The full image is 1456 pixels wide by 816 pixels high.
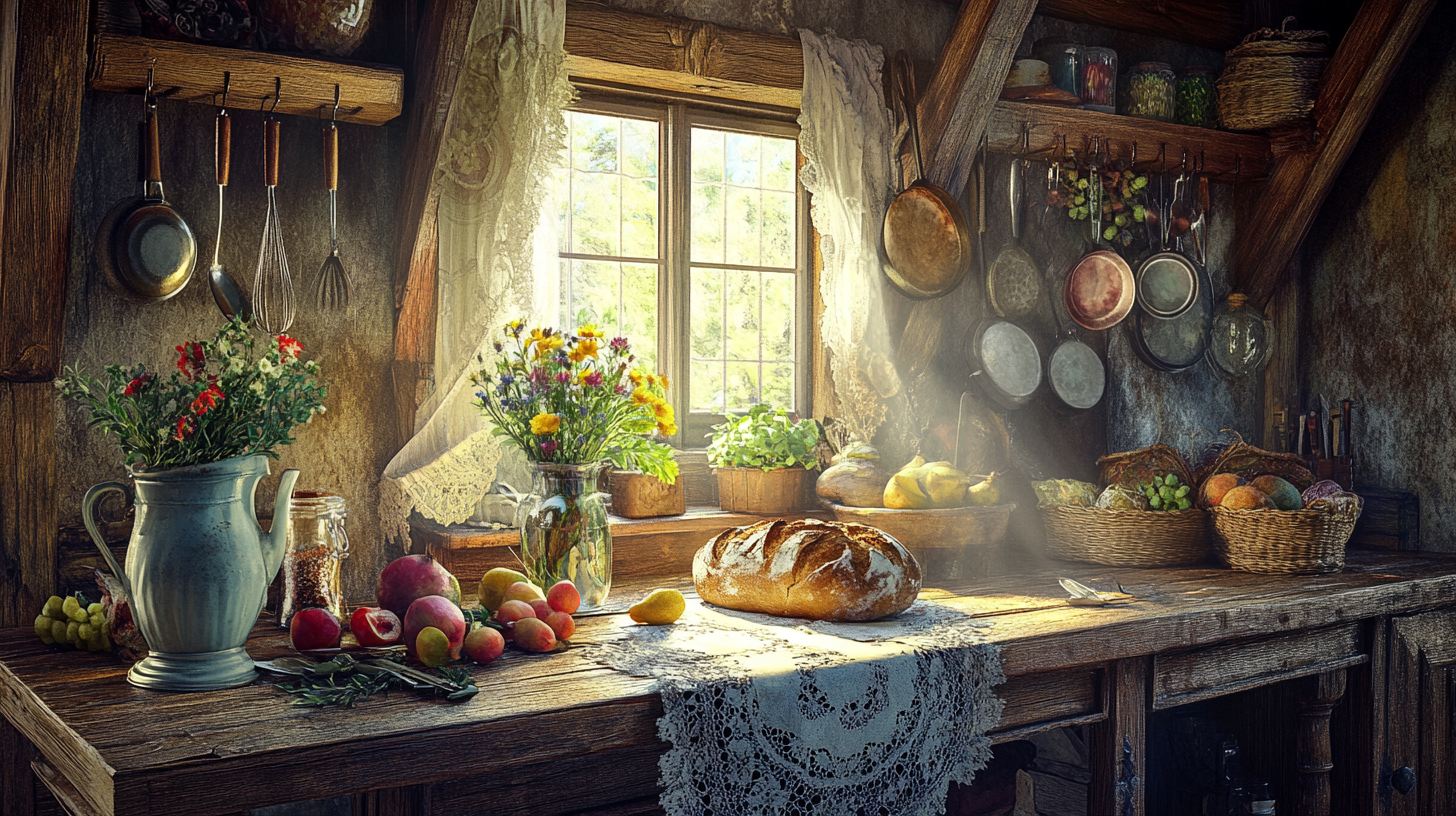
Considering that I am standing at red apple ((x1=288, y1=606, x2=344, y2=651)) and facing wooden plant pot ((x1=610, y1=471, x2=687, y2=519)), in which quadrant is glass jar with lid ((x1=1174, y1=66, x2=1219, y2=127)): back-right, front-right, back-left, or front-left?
front-right

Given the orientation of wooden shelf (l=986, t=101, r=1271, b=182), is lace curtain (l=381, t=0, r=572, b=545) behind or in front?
in front

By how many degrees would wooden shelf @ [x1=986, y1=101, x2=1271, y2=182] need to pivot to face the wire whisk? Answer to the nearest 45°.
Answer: approximately 45° to its right

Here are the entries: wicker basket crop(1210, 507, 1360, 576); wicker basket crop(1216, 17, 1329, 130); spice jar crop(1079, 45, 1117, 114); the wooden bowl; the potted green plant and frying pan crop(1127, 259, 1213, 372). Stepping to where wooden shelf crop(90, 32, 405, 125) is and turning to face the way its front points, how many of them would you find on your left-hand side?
6

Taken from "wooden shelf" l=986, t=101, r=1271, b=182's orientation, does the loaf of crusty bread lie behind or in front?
in front

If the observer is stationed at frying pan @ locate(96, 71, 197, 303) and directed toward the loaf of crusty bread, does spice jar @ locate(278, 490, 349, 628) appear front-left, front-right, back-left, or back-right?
front-right

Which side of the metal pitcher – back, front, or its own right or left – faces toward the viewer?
right

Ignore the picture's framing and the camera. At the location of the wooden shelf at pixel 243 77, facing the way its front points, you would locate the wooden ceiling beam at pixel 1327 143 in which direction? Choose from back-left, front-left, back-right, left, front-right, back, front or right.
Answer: left

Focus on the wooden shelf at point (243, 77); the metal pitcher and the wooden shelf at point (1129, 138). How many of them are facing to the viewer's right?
1

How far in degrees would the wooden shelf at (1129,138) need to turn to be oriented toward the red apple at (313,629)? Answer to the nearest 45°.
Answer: approximately 45° to its right

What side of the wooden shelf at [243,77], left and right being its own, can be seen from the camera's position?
front

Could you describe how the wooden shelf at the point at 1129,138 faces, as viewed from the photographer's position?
facing the viewer

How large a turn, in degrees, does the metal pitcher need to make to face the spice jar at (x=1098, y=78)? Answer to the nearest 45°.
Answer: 0° — it already faces it

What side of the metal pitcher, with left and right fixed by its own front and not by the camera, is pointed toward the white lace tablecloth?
front

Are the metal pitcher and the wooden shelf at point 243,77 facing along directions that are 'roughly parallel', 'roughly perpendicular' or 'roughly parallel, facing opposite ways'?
roughly perpendicular

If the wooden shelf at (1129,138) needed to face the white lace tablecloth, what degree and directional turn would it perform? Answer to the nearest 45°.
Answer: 0° — it already faces it

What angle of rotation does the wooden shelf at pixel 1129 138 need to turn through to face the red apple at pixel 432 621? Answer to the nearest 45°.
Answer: approximately 45° to its right

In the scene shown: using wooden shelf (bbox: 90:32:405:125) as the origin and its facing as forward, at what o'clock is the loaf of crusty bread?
The loaf of crusty bread is roughly at 10 o'clock from the wooden shelf.
